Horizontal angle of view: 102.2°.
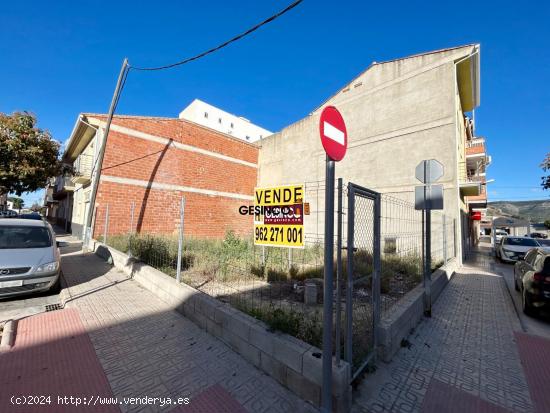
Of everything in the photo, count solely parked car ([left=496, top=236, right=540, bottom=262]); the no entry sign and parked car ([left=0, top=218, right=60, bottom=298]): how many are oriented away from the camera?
0

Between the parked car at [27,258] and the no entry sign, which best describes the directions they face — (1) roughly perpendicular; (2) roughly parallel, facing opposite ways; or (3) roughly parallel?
roughly parallel

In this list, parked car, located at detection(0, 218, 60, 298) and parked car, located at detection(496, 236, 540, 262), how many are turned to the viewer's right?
0

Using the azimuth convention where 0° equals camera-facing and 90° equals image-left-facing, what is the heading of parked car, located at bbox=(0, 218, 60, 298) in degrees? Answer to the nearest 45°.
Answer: approximately 0°

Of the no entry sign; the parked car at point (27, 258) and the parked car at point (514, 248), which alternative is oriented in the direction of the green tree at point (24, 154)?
the parked car at point (514, 248)

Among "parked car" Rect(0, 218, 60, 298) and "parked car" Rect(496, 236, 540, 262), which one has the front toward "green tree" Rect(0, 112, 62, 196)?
"parked car" Rect(496, 236, 540, 262)

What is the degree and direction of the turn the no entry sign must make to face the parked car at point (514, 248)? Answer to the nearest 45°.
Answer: approximately 90° to its left

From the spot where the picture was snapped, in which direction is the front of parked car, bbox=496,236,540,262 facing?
facing the viewer and to the left of the viewer

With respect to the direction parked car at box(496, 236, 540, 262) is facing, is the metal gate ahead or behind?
ahead

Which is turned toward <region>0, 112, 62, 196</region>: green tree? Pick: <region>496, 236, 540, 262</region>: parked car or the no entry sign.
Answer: the parked car

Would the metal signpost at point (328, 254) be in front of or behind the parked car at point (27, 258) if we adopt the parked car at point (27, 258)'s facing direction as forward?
in front

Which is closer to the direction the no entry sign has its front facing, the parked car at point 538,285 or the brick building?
the parked car
